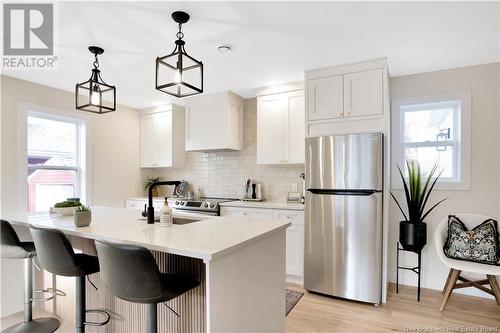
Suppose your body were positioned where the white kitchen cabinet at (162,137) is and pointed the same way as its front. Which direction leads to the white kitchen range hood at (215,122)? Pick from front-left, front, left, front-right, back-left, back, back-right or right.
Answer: left

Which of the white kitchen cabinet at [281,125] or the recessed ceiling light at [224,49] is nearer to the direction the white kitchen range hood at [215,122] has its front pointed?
the recessed ceiling light

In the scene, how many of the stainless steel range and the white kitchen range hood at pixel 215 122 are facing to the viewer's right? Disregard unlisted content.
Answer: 0

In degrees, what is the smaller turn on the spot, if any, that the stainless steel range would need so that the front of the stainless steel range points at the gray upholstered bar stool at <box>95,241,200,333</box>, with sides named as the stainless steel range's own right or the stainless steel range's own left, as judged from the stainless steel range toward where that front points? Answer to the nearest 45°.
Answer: approximately 45° to the stainless steel range's own left

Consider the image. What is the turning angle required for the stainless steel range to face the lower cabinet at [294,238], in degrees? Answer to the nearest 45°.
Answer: approximately 90° to its left

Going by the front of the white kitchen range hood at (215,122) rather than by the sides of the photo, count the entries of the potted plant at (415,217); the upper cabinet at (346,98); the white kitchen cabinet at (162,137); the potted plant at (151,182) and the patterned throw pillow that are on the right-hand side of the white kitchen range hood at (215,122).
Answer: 2

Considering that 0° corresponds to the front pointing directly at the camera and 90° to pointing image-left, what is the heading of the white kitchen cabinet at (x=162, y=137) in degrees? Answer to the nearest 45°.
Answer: approximately 45°

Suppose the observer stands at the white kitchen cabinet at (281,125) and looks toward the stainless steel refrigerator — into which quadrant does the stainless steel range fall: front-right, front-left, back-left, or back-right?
back-right
